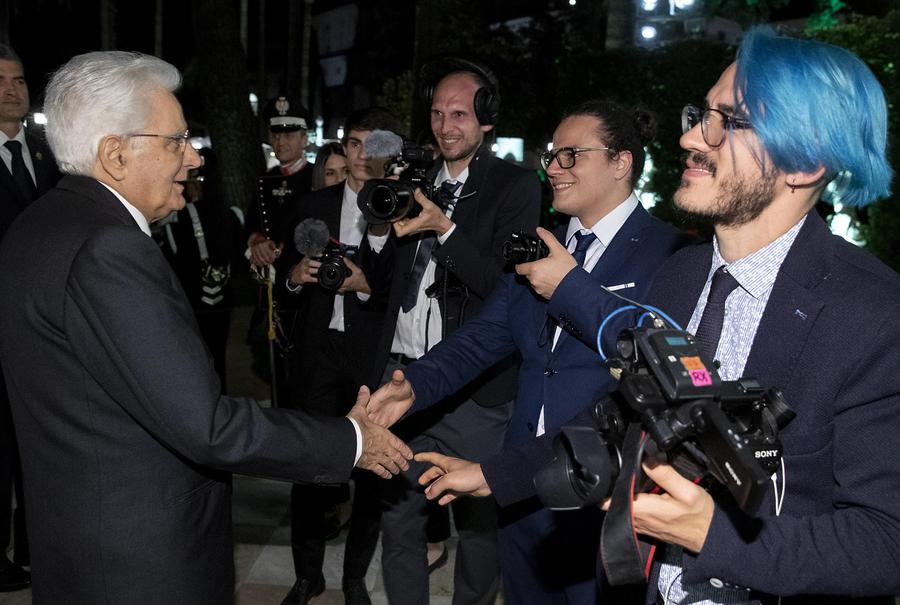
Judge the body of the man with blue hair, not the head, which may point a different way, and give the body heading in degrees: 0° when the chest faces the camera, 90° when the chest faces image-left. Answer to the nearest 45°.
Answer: approximately 45°

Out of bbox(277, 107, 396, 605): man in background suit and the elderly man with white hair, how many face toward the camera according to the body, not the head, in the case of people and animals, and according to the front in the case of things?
1

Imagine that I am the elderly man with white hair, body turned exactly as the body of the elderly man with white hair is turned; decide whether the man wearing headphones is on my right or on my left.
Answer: on my left

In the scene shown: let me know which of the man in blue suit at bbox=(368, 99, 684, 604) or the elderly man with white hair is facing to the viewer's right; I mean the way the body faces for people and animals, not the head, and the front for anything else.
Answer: the elderly man with white hair

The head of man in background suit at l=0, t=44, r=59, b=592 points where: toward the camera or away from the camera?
toward the camera

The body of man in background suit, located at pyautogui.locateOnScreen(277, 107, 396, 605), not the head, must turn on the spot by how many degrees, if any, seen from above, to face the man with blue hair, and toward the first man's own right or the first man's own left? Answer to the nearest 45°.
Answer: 0° — they already face them

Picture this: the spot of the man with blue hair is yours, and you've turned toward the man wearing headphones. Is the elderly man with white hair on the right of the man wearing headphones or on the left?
left

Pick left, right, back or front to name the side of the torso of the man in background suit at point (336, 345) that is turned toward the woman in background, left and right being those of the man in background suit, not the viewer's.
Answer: back

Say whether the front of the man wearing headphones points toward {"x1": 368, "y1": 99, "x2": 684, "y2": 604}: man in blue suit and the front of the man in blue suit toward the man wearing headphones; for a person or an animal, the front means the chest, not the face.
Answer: no

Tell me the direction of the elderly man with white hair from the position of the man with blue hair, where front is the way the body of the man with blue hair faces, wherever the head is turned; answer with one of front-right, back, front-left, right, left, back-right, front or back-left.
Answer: front-right

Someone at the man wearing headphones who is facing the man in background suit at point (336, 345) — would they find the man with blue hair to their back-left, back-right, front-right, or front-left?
back-left

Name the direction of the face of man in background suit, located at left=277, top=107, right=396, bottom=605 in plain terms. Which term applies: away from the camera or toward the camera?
toward the camera

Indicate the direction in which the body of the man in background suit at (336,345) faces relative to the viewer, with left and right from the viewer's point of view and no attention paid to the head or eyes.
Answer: facing the viewer

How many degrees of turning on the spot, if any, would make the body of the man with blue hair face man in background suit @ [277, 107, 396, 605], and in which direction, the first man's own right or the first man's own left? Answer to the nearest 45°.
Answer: approximately 90° to the first man's own right

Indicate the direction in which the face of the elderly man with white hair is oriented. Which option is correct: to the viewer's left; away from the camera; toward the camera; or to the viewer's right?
to the viewer's right

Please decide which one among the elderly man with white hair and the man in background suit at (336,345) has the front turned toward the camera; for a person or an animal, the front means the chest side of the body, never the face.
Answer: the man in background suit

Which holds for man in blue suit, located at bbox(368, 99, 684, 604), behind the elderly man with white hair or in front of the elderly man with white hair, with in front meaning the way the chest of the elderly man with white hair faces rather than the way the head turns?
in front

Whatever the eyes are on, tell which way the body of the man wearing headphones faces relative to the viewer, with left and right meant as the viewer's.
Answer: facing the viewer and to the left of the viewer
